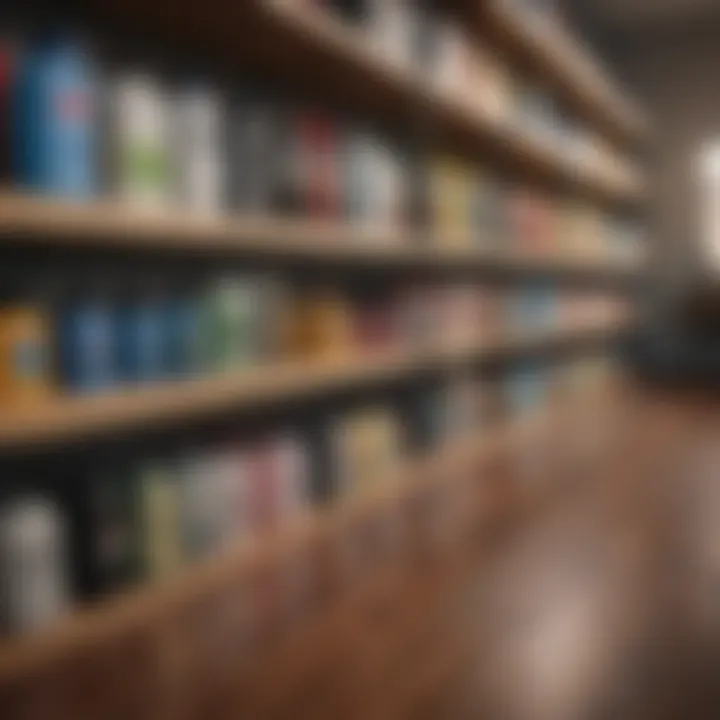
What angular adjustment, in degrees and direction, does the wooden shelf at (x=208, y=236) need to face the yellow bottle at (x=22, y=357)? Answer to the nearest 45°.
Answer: approximately 90° to its right

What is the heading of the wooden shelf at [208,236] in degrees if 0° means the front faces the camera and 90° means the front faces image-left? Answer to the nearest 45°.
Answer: approximately 315°
